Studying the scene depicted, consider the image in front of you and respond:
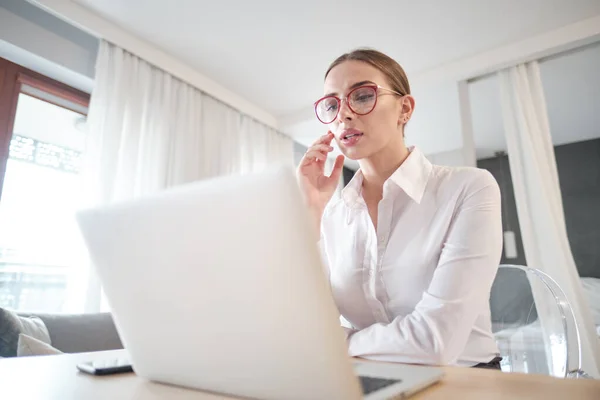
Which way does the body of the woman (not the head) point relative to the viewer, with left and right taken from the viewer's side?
facing the viewer and to the left of the viewer

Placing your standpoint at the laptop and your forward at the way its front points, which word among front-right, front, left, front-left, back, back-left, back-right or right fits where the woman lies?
front

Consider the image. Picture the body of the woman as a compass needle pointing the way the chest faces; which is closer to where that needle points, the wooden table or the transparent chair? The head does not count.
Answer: the wooden table

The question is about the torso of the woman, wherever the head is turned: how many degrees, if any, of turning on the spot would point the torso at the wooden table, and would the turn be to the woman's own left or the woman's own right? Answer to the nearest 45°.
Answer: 0° — they already face it

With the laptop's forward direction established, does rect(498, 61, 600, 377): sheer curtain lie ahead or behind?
ahead

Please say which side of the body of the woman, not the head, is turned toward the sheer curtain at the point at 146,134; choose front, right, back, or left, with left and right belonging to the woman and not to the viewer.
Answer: right

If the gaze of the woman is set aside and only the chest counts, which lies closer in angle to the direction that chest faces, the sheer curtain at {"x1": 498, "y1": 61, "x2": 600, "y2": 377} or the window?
the window

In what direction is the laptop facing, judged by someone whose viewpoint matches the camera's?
facing away from the viewer and to the right of the viewer

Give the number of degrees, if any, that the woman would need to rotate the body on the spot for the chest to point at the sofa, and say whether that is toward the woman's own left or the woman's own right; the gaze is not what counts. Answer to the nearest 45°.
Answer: approximately 45° to the woman's own right

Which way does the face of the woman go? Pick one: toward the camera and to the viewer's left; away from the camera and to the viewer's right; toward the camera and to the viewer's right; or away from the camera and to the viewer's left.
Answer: toward the camera and to the viewer's left

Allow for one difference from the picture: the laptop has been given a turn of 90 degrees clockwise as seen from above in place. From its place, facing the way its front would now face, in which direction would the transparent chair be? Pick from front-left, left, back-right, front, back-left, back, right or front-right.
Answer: left

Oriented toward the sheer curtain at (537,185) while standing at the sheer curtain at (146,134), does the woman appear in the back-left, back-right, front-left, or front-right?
front-right

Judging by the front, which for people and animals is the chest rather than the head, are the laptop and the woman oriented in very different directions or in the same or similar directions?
very different directions

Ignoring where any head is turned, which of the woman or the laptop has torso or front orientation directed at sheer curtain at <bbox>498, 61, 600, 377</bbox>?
the laptop
